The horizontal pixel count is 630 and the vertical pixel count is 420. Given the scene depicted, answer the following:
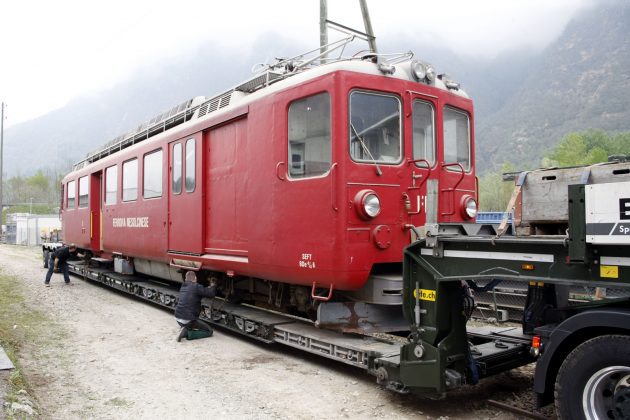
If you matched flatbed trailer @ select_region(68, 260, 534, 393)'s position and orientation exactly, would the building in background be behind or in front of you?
behind

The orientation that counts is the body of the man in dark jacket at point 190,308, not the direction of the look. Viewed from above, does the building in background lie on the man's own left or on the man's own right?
on the man's own left

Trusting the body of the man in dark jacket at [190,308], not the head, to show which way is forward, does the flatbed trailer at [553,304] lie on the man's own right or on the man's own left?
on the man's own right

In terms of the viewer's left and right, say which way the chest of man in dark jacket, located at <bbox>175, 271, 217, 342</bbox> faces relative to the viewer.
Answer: facing away from the viewer and to the right of the viewer

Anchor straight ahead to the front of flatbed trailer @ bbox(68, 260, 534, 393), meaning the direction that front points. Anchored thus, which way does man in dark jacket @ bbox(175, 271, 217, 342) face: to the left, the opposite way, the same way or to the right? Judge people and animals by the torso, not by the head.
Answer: to the left
